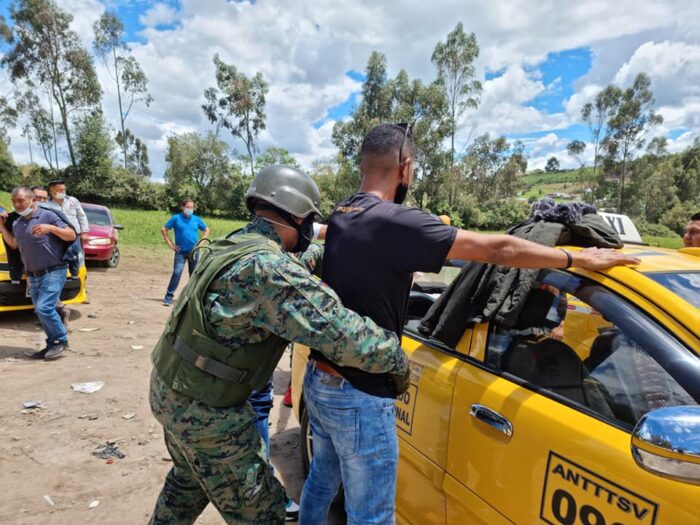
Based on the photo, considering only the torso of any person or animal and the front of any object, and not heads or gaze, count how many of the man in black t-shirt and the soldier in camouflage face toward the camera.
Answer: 0

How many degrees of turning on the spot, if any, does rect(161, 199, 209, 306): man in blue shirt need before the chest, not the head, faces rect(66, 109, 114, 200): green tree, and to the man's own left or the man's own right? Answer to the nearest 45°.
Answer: approximately 180°

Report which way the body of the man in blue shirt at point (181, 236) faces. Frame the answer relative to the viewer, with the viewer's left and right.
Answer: facing the viewer

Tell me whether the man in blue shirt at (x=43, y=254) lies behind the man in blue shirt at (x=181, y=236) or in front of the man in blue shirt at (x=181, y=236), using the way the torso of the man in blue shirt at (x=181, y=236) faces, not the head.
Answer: in front

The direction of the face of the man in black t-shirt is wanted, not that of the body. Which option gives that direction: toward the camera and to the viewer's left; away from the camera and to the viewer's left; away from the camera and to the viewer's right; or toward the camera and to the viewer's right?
away from the camera and to the viewer's right

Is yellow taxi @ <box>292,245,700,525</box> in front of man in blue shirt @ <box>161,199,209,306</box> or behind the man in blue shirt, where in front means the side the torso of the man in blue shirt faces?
in front

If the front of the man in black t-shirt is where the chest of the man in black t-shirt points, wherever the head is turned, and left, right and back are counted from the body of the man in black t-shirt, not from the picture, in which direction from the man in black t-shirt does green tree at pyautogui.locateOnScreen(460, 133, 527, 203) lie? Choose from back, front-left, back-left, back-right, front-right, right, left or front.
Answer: front-left

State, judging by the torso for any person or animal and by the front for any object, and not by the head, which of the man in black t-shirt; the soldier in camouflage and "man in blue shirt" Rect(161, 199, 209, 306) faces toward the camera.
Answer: the man in blue shirt

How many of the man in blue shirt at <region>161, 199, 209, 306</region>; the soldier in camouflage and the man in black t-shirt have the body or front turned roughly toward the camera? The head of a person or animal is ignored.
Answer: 1

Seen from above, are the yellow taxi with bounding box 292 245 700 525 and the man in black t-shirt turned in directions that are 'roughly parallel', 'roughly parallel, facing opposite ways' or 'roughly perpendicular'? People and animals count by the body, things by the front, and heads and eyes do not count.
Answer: roughly perpendicular

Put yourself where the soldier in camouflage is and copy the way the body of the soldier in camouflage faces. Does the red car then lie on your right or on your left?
on your left

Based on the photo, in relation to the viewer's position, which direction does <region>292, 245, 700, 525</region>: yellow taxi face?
facing the viewer and to the right of the viewer

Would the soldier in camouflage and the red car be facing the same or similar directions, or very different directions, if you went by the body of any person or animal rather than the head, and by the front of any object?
very different directions

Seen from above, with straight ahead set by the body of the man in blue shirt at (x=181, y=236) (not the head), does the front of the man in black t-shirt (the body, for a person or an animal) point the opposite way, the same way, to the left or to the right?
to the left

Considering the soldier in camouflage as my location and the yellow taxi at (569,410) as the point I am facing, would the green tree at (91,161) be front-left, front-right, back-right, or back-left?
back-left
